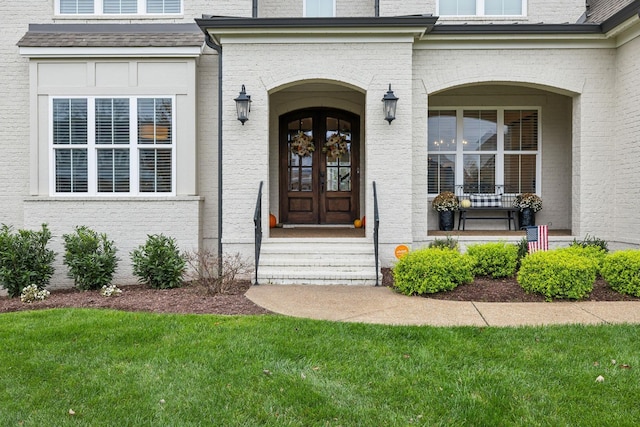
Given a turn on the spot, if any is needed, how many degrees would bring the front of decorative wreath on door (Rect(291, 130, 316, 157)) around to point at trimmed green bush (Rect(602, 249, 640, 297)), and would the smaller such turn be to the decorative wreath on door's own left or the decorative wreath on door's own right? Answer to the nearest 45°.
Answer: approximately 45° to the decorative wreath on door's own left

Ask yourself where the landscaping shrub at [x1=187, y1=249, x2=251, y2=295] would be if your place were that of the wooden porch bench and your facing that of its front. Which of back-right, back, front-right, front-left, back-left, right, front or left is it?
front-right

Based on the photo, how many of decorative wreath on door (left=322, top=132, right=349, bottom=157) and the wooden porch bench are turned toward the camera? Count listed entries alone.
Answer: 2

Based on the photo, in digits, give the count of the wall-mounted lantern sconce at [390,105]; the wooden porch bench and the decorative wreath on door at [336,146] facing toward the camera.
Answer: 3

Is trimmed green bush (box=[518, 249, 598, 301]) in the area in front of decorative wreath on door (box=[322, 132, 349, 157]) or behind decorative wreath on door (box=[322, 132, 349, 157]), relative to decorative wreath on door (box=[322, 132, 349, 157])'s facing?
in front

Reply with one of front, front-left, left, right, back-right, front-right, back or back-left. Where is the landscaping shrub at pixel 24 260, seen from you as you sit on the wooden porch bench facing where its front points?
front-right

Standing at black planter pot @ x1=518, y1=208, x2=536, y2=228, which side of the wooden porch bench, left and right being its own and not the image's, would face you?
left

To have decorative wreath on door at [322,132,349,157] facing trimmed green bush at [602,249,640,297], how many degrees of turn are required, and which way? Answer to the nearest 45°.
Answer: approximately 45° to its left
